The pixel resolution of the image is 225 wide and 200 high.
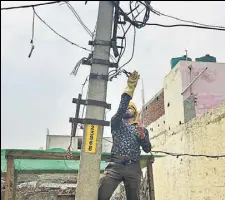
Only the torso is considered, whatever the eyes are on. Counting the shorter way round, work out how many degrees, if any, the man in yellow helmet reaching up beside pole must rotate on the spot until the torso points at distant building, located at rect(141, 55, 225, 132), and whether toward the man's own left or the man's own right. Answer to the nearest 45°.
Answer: approximately 180°

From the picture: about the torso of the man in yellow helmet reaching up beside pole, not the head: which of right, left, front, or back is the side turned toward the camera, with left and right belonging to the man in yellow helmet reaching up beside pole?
front
